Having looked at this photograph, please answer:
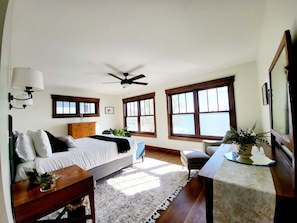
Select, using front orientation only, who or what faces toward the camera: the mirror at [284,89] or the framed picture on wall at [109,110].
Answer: the framed picture on wall

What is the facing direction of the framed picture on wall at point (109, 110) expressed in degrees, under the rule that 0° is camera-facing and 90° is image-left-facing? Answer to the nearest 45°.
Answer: approximately 0°

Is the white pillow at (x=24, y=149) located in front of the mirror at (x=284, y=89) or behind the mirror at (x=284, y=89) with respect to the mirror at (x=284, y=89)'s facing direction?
in front

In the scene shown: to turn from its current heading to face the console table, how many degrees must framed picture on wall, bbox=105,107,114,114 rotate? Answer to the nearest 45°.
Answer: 0° — it already faces it

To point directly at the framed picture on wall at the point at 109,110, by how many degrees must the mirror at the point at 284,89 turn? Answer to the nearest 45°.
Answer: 0° — it already faces it

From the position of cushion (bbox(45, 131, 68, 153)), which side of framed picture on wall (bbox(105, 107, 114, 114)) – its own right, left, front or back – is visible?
front

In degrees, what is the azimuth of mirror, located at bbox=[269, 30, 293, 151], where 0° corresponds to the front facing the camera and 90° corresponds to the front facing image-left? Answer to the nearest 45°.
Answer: approximately 90°

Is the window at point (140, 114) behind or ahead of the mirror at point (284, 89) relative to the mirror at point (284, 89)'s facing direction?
ahead

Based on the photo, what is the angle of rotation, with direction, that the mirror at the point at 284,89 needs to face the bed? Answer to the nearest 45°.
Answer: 0° — it already faces it

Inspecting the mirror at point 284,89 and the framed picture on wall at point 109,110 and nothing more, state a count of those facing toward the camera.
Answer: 1

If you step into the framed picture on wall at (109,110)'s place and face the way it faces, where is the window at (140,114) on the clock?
The window is roughly at 10 o'clock from the framed picture on wall.

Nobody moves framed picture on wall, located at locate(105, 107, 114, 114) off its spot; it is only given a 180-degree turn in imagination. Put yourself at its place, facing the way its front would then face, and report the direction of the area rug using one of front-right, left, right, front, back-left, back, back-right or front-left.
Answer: back

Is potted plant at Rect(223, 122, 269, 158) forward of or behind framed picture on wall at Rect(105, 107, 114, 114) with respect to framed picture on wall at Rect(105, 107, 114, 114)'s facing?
forward

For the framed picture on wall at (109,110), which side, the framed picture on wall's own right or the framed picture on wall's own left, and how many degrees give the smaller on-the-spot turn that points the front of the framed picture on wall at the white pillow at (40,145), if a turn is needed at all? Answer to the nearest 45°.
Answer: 0° — it already faces it
